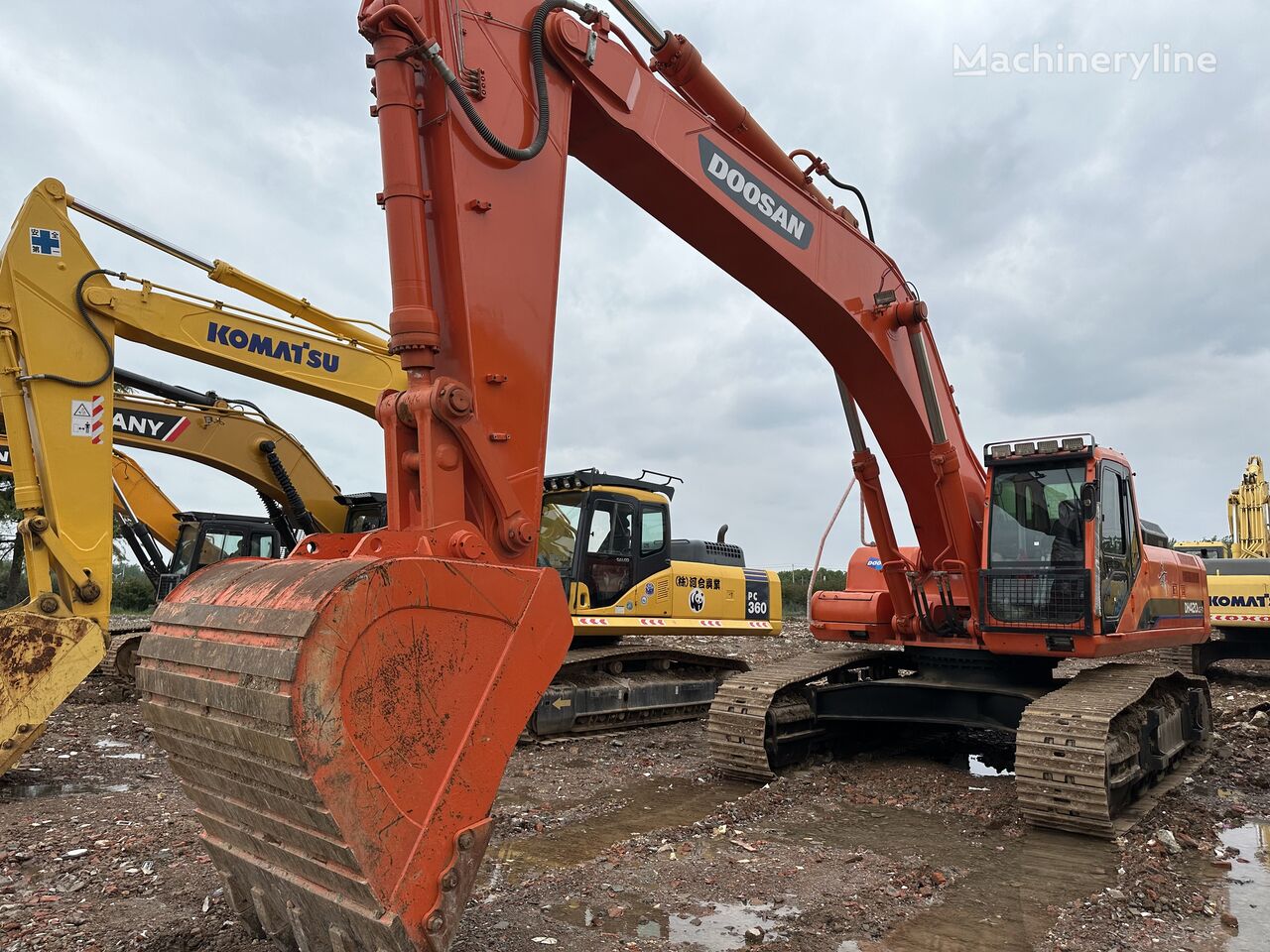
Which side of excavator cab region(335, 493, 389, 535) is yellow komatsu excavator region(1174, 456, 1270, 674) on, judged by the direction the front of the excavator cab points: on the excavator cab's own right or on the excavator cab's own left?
on the excavator cab's own left

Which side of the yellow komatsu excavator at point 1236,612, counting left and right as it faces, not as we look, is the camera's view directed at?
back

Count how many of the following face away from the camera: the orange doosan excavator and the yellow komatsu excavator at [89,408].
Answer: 0

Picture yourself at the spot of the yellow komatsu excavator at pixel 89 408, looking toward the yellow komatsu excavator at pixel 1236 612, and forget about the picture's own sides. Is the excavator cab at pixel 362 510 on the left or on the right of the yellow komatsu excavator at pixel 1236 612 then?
left

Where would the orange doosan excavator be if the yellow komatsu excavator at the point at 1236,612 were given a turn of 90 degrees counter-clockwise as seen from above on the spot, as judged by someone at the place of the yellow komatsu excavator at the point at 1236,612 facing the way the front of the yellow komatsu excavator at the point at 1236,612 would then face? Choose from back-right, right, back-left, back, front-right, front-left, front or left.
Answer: left

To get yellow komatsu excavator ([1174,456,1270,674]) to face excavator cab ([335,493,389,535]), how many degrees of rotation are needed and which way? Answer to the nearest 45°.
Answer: approximately 135° to its left

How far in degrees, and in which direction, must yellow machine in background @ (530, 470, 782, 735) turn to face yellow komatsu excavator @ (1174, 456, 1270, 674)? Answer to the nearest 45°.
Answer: approximately 180°

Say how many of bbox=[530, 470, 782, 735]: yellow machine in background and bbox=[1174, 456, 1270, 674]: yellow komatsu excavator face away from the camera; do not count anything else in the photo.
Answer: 1

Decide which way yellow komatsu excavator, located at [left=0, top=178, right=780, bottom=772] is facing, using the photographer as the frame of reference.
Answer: facing the viewer and to the left of the viewer

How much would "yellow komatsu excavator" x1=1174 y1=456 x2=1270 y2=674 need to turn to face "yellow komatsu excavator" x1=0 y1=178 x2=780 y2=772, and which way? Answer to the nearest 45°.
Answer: approximately 135° to its left

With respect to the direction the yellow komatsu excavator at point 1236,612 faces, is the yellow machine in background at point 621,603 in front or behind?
behind
